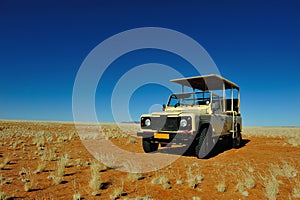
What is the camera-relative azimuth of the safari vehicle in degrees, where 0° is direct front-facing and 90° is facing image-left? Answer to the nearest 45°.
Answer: approximately 45°

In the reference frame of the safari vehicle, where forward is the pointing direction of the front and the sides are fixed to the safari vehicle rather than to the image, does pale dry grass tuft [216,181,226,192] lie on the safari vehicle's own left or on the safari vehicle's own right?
on the safari vehicle's own left
